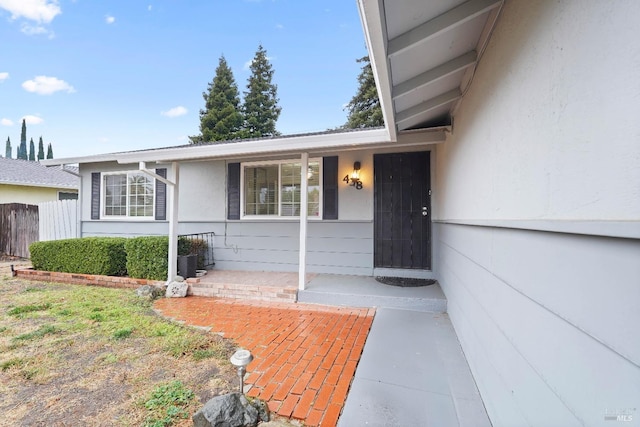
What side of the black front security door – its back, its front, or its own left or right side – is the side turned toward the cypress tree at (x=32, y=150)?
right

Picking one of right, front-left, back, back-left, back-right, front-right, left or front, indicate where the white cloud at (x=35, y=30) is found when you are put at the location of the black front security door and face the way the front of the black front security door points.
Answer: right

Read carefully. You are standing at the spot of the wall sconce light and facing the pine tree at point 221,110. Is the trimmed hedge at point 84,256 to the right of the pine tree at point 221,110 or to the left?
left

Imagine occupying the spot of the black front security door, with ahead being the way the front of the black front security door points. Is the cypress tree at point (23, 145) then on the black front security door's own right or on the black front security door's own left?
on the black front security door's own right

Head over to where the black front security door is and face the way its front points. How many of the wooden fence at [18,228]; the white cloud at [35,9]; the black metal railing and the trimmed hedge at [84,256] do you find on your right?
4

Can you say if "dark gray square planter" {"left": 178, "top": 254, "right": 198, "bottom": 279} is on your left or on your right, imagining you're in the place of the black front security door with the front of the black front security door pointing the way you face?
on your right

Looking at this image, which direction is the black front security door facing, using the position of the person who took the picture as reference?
facing the viewer

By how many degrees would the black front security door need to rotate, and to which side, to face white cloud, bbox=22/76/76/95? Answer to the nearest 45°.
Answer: approximately 90° to its right

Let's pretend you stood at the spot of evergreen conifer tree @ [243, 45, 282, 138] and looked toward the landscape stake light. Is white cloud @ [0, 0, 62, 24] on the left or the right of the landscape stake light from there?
right

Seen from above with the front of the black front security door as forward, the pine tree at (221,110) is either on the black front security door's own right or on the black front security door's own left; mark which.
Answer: on the black front security door's own right

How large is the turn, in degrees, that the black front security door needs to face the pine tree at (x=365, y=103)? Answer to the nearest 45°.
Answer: approximately 180°

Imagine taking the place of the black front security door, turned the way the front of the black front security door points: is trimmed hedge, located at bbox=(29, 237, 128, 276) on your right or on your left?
on your right

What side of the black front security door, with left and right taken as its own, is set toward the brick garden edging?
right

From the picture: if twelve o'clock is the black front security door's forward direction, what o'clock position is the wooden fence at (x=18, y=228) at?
The wooden fence is roughly at 3 o'clock from the black front security door.

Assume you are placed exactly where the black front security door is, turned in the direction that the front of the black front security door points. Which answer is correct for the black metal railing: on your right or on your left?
on your right
